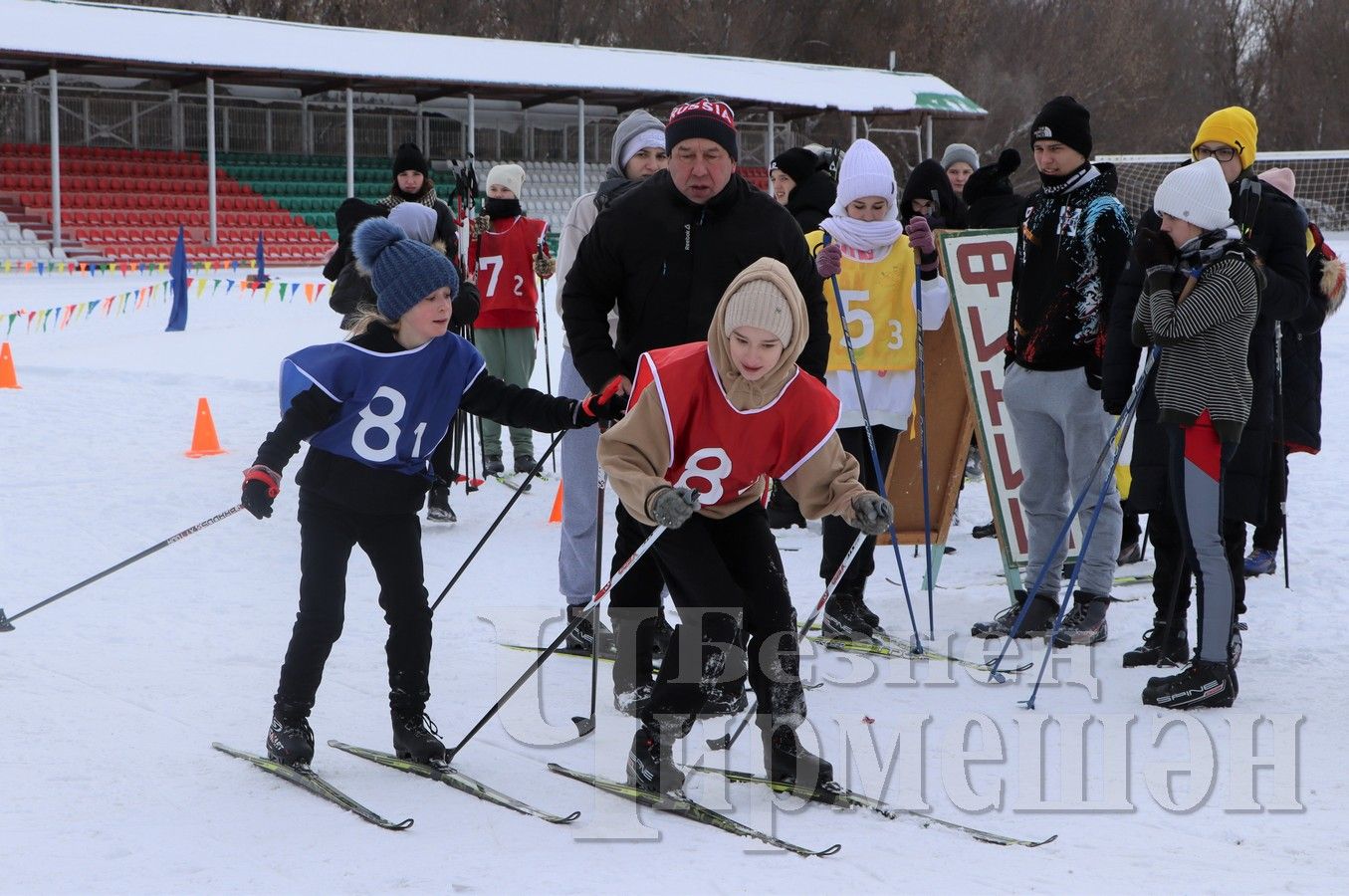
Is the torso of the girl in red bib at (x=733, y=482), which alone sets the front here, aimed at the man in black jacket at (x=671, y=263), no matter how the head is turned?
no

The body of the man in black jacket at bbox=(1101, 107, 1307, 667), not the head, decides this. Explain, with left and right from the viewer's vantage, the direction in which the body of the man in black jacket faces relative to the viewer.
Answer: facing the viewer and to the left of the viewer

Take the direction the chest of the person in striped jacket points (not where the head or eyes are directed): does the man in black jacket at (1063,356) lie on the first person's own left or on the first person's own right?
on the first person's own right

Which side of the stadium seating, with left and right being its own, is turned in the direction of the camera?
front

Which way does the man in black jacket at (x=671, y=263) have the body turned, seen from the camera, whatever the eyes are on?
toward the camera

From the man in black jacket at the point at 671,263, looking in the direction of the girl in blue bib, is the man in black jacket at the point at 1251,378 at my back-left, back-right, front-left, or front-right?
back-left

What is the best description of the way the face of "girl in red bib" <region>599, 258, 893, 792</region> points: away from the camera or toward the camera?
toward the camera

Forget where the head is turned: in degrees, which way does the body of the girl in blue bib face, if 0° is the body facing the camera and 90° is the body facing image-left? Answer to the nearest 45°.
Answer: approximately 315°

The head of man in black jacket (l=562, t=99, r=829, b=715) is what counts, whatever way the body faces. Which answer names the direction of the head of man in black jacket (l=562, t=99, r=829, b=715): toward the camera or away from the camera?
toward the camera

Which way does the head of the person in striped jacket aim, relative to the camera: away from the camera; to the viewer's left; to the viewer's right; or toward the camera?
to the viewer's left

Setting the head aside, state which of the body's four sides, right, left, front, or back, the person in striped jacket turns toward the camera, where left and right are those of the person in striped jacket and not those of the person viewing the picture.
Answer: left

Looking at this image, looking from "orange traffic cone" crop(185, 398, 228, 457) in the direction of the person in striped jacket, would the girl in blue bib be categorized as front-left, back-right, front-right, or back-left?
front-right

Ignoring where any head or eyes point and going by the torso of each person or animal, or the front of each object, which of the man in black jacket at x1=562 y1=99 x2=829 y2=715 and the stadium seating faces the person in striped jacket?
the stadium seating

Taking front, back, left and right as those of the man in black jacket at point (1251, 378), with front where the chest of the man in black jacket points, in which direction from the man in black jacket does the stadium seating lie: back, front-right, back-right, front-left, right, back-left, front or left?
right

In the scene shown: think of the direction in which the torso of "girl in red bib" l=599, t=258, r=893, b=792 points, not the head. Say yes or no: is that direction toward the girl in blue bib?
no
